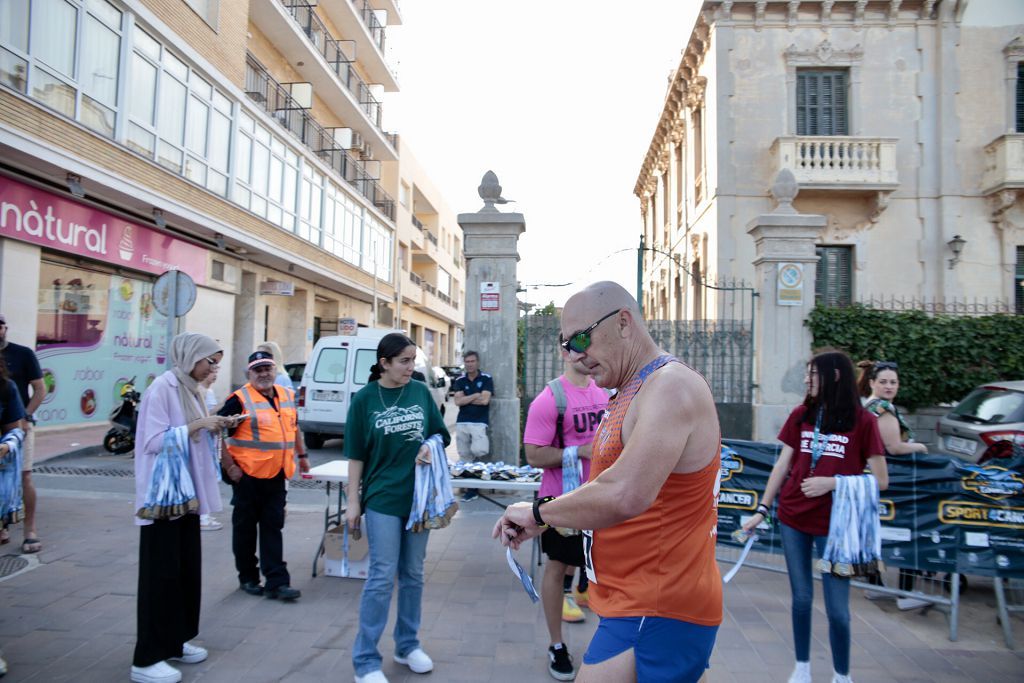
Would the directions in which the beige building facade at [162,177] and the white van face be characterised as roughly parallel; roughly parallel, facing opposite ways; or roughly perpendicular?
roughly perpendicular

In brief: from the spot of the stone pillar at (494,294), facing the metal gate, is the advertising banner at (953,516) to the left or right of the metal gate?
right

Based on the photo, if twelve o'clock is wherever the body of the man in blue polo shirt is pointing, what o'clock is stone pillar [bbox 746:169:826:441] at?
The stone pillar is roughly at 9 o'clock from the man in blue polo shirt.

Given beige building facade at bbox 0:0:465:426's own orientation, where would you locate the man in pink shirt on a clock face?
The man in pink shirt is roughly at 1 o'clock from the beige building facade.

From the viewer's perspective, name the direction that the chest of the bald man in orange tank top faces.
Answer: to the viewer's left

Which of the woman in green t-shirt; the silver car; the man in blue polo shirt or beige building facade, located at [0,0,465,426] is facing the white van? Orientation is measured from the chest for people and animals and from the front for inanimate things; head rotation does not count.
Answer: the beige building facade

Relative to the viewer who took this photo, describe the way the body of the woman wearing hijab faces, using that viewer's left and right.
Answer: facing to the right of the viewer

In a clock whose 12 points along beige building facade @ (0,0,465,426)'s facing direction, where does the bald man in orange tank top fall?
The bald man in orange tank top is roughly at 1 o'clock from the beige building facade.

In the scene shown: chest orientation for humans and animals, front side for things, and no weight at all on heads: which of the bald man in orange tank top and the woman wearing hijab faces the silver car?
the woman wearing hijab
